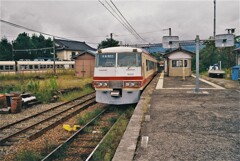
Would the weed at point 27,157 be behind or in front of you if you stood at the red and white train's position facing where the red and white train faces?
in front

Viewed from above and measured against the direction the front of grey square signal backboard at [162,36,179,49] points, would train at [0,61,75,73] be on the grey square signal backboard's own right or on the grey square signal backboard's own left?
on the grey square signal backboard's own right

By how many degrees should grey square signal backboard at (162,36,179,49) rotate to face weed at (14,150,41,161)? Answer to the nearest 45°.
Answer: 0° — it already faces it

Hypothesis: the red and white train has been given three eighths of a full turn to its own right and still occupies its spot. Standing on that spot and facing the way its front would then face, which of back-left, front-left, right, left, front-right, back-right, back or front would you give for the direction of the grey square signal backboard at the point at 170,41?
right

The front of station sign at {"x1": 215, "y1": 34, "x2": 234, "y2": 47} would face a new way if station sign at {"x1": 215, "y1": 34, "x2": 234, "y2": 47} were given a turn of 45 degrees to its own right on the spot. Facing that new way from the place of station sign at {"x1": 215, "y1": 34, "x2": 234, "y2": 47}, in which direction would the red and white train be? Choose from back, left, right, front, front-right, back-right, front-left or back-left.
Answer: front

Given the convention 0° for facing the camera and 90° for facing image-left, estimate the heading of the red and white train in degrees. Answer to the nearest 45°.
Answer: approximately 0°

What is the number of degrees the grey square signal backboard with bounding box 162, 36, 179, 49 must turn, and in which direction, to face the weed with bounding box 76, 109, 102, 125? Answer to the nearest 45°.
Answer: approximately 45° to its right

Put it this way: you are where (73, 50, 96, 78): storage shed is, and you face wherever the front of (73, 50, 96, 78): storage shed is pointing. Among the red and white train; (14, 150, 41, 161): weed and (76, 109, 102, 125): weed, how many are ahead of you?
3
